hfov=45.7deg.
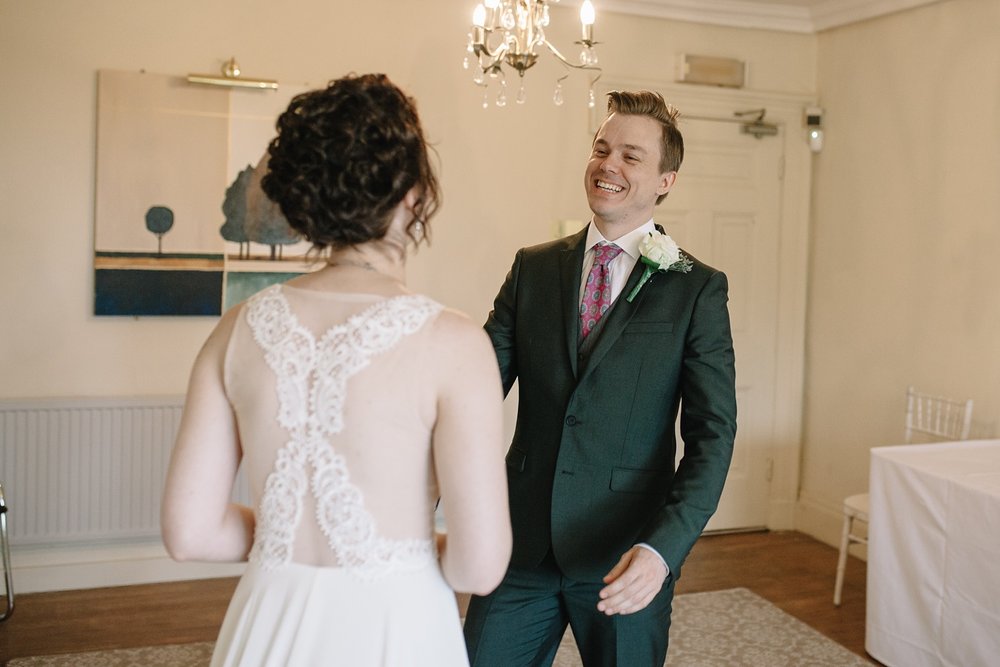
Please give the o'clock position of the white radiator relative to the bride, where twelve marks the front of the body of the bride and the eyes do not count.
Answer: The white radiator is roughly at 10 o'clock from the bride.

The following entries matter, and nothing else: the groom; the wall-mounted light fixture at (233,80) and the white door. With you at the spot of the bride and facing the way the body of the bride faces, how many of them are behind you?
0

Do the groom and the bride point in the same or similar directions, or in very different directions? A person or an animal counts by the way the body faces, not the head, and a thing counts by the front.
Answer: very different directions

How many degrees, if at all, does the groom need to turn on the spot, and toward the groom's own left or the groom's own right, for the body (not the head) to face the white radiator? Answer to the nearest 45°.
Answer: approximately 90° to the groom's own right

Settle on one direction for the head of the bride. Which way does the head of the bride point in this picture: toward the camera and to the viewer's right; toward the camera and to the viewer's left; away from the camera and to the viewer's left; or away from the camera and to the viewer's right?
away from the camera and to the viewer's right

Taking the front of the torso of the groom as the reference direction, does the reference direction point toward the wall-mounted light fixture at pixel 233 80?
no

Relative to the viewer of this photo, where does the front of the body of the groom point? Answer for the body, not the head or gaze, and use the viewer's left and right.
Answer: facing the viewer and to the left of the viewer

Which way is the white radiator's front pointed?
toward the camera

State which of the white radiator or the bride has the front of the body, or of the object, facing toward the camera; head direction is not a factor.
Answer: the white radiator

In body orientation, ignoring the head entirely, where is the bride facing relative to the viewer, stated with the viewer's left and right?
facing away from the viewer and to the right of the viewer

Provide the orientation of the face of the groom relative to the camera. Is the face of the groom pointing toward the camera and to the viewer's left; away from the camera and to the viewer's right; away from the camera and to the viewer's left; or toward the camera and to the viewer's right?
toward the camera and to the viewer's left

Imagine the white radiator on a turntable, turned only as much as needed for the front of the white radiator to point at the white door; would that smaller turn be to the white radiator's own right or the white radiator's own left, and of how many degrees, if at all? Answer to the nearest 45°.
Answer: approximately 90° to the white radiator's own left

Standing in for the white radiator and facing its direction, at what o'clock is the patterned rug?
The patterned rug is roughly at 10 o'clock from the white radiator.

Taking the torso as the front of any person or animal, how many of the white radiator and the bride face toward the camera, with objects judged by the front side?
1
